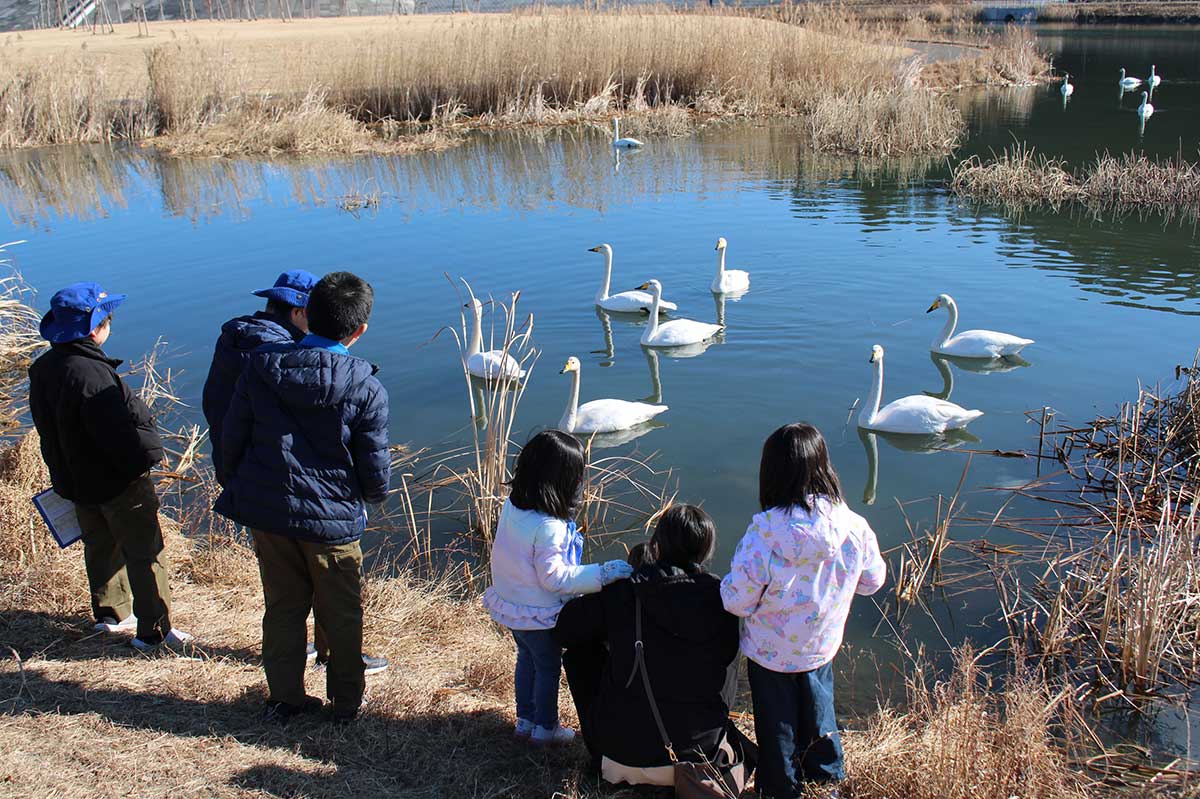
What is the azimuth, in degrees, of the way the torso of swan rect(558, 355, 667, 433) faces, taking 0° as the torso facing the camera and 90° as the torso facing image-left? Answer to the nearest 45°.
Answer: approximately 90°

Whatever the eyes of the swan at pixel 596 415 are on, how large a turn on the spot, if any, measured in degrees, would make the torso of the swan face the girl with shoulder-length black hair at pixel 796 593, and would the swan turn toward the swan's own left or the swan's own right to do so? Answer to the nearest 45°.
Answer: approximately 90° to the swan's own left

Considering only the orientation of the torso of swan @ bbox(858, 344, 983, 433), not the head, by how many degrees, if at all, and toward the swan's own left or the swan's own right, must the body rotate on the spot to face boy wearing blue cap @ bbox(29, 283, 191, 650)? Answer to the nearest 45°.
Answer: approximately 45° to the swan's own left

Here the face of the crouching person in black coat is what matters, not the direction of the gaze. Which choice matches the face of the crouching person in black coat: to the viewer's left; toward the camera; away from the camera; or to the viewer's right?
away from the camera

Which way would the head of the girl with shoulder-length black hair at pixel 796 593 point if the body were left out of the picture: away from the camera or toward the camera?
away from the camera

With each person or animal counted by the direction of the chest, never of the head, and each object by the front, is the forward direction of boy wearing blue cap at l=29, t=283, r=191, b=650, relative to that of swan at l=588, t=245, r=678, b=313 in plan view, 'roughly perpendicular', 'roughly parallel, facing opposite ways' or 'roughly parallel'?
roughly perpendicular

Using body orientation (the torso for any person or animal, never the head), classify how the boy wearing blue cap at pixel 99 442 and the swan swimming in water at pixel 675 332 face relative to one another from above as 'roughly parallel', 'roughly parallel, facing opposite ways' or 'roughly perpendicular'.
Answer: roughly perpendicular

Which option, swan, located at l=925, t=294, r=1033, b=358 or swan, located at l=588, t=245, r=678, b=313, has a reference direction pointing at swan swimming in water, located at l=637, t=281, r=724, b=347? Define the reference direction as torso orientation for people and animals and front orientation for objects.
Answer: swan, located at l=925, t=294, r=1033, b=358

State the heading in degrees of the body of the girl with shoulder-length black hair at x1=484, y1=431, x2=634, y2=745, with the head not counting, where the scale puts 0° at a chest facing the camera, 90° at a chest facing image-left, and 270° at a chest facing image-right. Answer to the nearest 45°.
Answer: approximately 225°

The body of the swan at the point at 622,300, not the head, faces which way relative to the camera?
to the viewer's left

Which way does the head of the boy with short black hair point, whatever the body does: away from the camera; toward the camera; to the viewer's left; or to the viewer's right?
away from the camera

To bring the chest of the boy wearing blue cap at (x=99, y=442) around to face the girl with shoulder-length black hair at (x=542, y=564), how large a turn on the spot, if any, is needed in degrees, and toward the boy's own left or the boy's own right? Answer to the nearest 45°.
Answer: approximately 90° to the boy's own right

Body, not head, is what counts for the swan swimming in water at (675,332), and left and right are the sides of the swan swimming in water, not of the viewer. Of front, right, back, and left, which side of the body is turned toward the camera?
left

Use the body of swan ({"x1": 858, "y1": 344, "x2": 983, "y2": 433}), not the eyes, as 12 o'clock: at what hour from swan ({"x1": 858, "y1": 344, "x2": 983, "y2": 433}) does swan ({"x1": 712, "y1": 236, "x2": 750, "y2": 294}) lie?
swan ({"x1": 712, "y1": 236, "x2": 750, "y2": 294}) is roughly at 2 o'clock from swan ({"x1": 858, "y1": 344, "x2": 983, "y2": 433}).

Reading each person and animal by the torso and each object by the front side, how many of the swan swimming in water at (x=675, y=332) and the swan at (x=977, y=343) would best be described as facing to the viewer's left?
2
